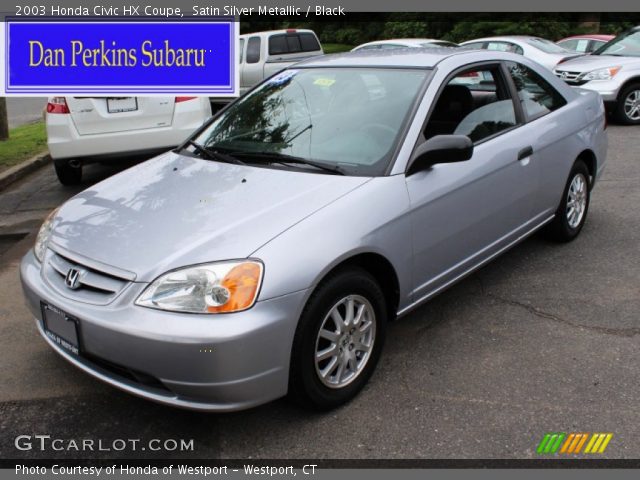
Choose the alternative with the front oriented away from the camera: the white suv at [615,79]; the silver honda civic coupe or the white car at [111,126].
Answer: the white car

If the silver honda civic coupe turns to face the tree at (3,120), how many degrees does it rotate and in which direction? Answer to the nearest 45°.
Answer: approximately 90° to its right

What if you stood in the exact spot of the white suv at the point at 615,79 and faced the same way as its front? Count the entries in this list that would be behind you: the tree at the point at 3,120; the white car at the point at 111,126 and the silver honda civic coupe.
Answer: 0

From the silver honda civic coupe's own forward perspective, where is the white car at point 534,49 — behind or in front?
behind

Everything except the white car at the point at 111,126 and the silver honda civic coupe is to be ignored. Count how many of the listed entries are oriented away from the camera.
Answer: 1

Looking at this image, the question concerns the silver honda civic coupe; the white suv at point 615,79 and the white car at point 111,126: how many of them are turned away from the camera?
1

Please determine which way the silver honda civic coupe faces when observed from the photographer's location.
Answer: facing the viewer and to the left of the viewer

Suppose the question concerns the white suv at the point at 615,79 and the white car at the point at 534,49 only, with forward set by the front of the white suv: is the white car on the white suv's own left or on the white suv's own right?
on the white suv's own right

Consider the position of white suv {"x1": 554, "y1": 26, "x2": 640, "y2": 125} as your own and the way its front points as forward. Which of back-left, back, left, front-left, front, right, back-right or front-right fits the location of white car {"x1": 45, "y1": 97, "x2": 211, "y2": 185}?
front

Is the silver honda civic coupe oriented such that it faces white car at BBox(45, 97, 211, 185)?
no

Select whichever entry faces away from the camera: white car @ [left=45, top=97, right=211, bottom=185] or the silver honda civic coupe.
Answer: the white car

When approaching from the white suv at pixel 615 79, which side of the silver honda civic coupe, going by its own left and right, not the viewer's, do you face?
back

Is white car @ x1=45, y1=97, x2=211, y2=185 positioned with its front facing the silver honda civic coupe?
no

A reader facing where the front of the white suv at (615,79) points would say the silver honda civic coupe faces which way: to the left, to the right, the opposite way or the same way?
the same way

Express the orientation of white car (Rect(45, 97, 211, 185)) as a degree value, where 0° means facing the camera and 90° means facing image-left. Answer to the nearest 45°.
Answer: approximately 180°

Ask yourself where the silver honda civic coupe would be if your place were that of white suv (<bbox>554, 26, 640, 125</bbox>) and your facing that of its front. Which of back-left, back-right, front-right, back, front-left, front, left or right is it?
front-left
